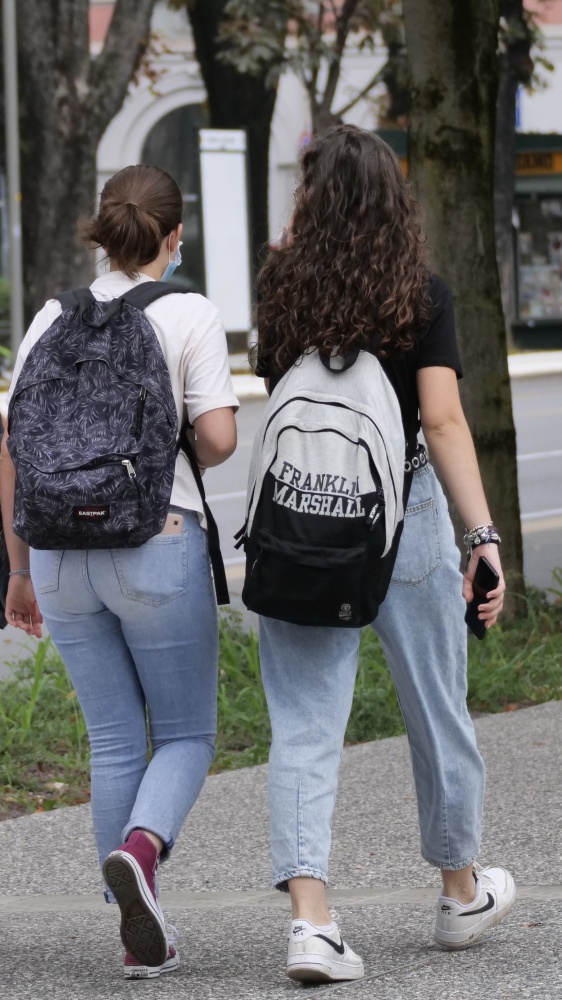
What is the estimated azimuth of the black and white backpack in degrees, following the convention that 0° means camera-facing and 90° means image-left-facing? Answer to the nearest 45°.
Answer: approximately 0°

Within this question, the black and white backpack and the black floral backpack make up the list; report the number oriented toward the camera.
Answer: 2

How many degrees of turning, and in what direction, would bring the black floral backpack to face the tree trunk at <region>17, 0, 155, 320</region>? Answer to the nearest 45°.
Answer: approximately 180°

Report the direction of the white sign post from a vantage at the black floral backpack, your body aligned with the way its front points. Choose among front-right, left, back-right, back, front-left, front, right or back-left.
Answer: back

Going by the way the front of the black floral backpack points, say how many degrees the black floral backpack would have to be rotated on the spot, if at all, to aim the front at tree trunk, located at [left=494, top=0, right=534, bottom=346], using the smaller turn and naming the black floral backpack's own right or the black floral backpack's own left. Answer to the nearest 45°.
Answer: approximately 180°

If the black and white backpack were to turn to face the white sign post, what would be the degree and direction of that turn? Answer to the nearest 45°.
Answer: approximately 180°

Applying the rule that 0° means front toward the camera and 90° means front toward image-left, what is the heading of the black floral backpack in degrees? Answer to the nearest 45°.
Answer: approximately 0°

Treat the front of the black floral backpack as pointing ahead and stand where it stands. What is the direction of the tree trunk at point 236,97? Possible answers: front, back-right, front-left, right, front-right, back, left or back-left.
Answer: back

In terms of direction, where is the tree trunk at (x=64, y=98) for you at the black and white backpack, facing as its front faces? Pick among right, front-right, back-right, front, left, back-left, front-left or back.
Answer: back
